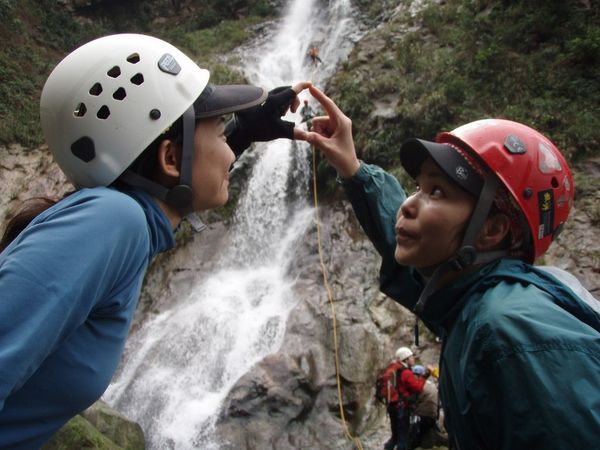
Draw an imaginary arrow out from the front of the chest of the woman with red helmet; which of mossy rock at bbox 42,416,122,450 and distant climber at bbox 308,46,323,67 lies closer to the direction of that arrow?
the mossy rock

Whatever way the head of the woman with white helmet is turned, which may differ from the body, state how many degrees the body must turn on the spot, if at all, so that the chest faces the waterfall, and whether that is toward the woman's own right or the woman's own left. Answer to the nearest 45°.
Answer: approximately 90° to the woman's own left

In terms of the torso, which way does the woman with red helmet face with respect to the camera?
to the viewer's left

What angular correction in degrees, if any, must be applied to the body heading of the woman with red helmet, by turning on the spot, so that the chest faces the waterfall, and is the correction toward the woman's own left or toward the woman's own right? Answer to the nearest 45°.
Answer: approximately 45° to the woman's own right

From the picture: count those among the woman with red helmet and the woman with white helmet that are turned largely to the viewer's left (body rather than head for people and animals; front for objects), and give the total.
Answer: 1

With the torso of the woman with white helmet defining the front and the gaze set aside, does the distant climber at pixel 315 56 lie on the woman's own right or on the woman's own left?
on the woman's own left

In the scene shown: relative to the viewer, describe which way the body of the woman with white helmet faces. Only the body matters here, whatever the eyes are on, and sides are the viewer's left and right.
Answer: facing to the right of the viewer

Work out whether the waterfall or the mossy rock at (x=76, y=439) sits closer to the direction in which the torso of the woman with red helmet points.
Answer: the mossy rock

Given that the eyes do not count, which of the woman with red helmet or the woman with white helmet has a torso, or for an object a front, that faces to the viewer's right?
the woman with white helmet

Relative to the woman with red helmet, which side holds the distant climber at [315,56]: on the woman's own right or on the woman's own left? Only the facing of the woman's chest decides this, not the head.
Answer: on the woman's own right

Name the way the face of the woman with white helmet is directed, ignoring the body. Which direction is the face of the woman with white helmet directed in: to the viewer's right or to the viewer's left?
to the viewer's right
